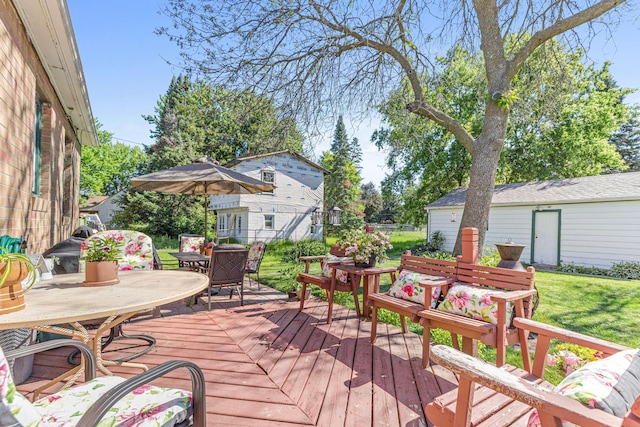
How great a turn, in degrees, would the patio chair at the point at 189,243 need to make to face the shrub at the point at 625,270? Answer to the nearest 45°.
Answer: approximately 90° to its left

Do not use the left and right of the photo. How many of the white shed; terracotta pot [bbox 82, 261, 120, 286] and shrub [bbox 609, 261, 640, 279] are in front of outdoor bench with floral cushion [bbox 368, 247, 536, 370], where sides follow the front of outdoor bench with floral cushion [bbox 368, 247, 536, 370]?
1

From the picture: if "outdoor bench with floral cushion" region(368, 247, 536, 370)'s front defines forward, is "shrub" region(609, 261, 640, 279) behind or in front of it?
behind

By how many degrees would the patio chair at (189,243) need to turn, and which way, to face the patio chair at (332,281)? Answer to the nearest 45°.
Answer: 0° — it already faces it

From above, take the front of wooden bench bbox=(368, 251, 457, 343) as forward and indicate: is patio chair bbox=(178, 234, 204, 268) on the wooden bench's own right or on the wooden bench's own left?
on the wooden bench's own right

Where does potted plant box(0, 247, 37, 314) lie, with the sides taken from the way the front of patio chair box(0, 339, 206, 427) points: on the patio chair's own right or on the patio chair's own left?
on the patio chair's own left

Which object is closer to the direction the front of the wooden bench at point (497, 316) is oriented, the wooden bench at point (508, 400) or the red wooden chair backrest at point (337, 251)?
the wooden bench

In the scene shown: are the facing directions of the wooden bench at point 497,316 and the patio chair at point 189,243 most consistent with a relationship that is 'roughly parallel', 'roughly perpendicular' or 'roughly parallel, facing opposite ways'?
roughly perpendicular

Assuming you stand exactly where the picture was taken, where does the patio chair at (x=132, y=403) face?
facing away from the viewer and to the right of the viewer

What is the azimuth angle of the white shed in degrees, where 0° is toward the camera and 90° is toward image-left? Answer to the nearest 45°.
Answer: approximately 45°

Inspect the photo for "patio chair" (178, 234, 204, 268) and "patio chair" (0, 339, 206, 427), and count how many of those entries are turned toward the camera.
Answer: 1
